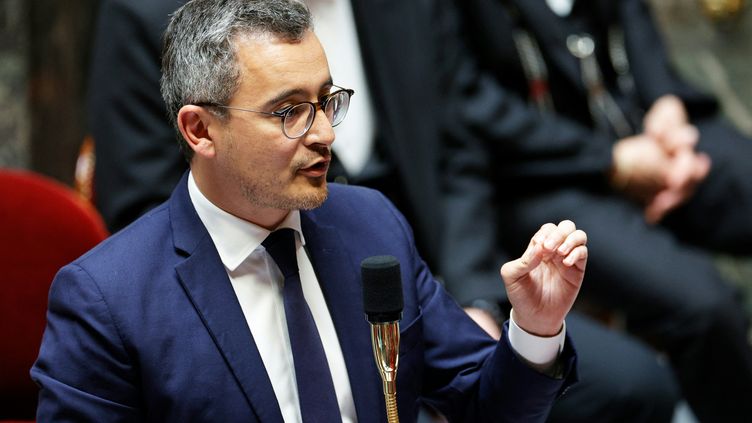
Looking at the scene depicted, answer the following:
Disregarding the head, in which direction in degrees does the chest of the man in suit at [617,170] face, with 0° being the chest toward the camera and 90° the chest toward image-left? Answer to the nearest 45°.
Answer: approximately 315°

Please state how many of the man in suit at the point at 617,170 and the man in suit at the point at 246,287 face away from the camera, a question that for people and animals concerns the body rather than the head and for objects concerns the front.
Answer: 0

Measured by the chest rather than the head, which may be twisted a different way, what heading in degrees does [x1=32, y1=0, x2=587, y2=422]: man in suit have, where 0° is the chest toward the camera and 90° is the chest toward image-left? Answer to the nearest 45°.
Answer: approximately 315°

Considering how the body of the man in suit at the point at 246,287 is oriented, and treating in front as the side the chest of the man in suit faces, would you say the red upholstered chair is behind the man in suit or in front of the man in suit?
behind

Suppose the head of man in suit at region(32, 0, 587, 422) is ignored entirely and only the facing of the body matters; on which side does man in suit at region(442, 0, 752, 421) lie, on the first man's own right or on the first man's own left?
on the first man's own left

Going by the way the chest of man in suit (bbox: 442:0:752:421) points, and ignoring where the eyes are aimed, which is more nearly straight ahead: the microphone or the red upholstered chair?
the microphone
